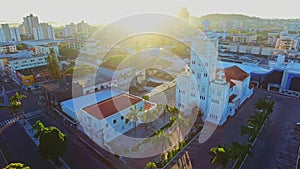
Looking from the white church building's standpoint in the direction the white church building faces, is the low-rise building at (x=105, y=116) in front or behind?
in front

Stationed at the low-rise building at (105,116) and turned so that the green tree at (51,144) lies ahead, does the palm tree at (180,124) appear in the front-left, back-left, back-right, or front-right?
back-left

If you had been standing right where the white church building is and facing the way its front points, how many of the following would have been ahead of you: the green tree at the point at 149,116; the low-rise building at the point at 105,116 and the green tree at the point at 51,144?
3

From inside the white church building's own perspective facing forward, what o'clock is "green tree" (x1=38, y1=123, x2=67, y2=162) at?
The green tree is roughly at 12 o'clock from the white church building.

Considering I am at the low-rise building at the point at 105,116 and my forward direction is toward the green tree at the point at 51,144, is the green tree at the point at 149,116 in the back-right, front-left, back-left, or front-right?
back-left

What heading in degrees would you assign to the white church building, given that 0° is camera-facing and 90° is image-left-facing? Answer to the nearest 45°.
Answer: approximately 45°

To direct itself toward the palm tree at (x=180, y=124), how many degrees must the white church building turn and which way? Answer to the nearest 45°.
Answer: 0° — it already faces it

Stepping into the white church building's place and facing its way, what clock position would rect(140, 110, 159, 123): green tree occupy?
The green tree is roughly at 12 o'clock from the white church building.

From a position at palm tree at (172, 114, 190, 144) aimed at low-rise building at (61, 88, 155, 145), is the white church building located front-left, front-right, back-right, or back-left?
back-right

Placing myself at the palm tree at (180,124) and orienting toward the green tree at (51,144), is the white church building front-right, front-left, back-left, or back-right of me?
back-right
